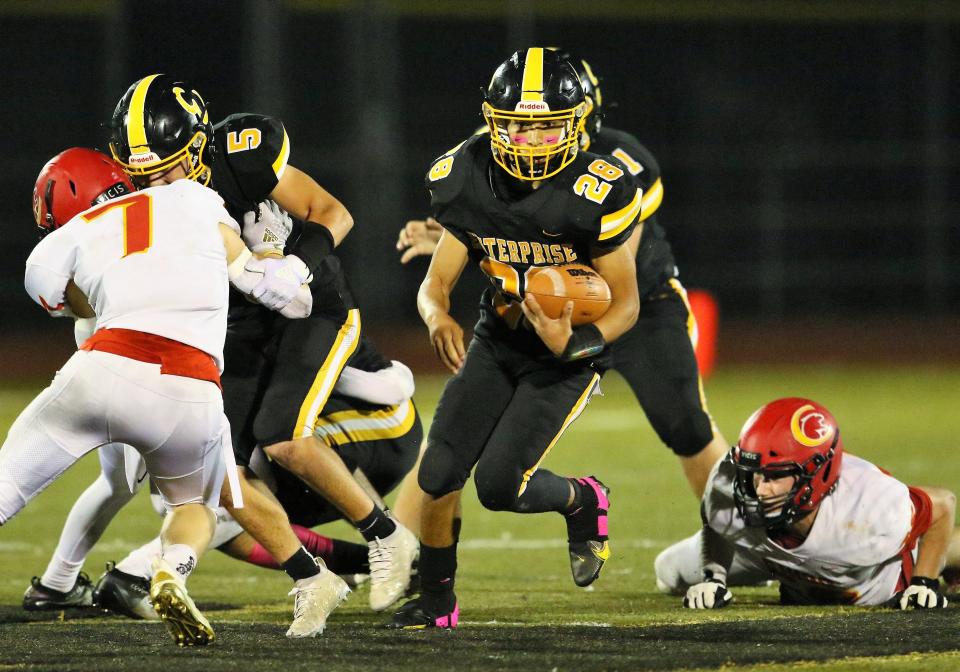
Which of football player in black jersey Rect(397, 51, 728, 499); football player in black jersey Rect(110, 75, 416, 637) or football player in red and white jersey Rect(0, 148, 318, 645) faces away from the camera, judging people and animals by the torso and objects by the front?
the football player in red and white jersey

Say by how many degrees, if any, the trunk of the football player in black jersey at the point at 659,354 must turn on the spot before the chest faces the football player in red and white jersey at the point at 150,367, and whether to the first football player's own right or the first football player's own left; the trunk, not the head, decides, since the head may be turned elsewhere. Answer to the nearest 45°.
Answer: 0° — they already face them

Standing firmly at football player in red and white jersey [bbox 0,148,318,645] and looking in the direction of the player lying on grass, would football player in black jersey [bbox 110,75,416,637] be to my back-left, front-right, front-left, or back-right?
front-left

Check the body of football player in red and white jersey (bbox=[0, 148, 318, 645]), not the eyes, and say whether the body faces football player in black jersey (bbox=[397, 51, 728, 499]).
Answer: no

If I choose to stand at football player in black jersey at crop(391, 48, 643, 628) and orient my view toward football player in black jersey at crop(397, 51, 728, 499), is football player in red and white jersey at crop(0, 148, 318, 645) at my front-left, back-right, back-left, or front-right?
back-left

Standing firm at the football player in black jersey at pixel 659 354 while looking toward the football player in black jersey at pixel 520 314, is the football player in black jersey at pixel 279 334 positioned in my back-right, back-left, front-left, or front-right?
front-right

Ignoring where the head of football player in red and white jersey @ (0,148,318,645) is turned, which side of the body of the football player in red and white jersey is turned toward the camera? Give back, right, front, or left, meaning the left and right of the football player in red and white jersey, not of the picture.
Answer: back

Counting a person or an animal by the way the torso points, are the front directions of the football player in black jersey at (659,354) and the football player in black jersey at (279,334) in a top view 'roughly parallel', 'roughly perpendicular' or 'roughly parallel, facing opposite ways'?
roughly parallel

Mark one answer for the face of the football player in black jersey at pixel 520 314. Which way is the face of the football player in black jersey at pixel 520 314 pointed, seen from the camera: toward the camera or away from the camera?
toward the camera

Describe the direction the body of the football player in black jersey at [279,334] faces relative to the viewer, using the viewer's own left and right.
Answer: facing the viewer and to the left of the viewer

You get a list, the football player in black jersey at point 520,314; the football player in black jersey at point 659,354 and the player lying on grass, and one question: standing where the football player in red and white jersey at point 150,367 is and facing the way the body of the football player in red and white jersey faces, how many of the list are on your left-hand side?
0

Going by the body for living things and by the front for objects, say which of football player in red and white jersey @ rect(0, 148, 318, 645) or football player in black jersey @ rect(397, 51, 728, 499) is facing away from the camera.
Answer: the football player in red and white jersey

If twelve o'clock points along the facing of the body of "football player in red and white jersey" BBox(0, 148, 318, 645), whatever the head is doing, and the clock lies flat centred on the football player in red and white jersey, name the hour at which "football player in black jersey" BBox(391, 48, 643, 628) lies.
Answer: The football player in black jersey is roughly at 2 o'clock from the football player in red and white jersey.

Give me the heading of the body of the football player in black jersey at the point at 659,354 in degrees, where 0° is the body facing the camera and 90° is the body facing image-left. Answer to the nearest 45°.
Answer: approximately 45°

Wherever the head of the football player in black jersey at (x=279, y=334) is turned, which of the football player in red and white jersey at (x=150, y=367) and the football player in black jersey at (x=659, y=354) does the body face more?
the football player in red and white jersey

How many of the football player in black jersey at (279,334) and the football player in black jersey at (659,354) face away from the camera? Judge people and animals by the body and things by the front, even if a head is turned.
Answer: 0
